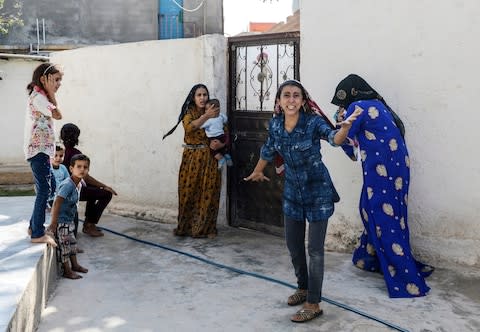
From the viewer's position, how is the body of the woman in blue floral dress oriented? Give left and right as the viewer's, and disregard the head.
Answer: facing to the left of the viewer

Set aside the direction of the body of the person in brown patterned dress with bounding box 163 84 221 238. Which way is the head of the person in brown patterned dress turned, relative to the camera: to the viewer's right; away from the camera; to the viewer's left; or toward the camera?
toward the camera

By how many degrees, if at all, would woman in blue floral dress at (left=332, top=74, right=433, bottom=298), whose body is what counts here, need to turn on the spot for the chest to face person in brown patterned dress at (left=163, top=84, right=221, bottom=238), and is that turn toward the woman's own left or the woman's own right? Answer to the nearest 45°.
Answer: approximately 45° to the woman's own right

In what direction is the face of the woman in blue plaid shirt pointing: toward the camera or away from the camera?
toward the camera

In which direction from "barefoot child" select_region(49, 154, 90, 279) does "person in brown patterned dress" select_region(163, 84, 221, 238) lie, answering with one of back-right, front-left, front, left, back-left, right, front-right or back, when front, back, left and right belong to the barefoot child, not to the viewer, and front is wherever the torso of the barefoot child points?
left

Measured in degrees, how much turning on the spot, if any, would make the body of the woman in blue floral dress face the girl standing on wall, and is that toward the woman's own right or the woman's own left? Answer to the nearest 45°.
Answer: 0° — they already face them

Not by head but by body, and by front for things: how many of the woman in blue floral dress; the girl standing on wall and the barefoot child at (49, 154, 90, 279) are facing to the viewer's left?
1

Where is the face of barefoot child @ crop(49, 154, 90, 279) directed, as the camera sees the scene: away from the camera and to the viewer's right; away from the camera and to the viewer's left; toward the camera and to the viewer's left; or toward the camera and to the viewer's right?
toward the camera and to the viewer's right

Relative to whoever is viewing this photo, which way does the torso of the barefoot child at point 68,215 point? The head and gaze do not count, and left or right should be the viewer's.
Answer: facing the viewer and to the right of the viewer

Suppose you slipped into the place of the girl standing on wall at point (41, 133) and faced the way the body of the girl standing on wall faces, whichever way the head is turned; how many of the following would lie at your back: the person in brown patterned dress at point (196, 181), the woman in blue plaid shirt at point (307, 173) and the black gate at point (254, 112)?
0

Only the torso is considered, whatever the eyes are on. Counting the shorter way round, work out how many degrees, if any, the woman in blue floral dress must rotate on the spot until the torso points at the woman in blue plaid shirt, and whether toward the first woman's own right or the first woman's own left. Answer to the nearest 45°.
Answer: approximately 45° to the first woman's own left

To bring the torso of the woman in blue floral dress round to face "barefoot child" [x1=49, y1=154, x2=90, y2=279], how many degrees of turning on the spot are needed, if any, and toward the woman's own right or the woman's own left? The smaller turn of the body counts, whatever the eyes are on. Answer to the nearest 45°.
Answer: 0° — they already face them
